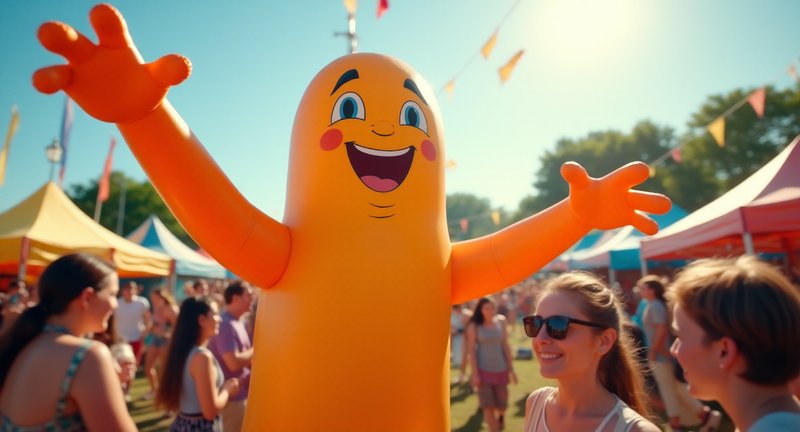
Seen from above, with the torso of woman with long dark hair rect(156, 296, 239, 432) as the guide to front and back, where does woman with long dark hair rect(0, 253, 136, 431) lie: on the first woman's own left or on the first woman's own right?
on the first woman's own right

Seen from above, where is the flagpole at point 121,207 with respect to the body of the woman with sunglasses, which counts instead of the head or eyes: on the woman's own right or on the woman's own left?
on the woman's own right

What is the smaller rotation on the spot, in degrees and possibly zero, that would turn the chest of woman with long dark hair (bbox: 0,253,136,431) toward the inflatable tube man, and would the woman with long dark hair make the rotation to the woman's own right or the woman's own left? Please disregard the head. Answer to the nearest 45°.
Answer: approximately 45° to the woman's own right

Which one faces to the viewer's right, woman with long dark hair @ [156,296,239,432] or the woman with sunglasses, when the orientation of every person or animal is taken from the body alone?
the woman with long dark hair

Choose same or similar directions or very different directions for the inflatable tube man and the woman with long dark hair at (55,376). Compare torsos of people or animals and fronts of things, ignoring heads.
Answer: very different directions

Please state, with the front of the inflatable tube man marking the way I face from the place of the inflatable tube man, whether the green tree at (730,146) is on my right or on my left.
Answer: on my left

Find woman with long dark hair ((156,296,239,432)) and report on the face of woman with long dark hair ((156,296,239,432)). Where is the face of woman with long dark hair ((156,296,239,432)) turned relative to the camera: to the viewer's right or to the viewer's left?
to the viewer's right

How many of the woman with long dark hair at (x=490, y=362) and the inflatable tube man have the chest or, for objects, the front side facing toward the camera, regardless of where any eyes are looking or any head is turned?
2

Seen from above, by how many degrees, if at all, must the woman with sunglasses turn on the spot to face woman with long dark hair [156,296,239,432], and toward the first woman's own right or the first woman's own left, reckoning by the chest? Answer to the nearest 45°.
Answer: approximately 45° to the first woman's own right

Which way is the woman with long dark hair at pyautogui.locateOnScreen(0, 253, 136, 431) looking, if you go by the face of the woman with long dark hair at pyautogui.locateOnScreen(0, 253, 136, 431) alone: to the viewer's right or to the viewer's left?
to the viewer's right
